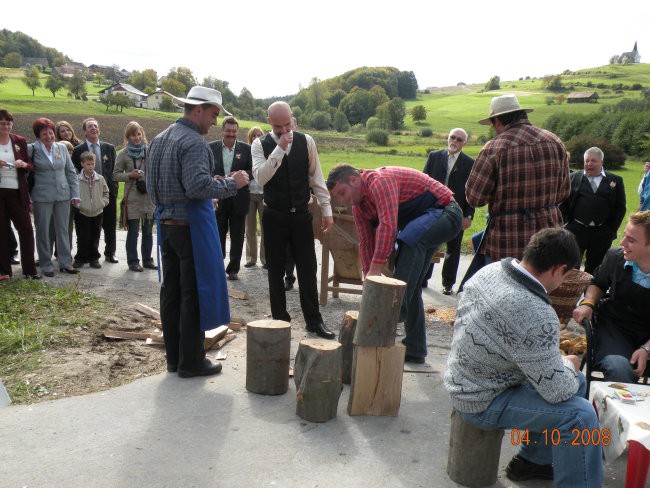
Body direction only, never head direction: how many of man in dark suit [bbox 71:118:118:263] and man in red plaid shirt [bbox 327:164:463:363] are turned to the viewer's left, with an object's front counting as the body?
1

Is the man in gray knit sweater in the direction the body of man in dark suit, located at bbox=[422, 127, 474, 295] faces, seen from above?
yes

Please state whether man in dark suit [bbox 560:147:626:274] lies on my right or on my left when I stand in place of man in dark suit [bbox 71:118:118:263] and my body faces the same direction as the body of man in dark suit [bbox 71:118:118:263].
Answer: on my left

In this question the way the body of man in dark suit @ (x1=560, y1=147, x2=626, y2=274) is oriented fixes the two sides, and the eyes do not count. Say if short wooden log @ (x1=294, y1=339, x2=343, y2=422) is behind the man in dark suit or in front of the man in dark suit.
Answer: in front

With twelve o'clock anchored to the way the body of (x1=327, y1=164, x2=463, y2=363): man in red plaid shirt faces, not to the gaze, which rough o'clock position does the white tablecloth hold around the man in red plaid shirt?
The white tablecloth is roughly at 8 o'clock from the man in red plaid shirt.

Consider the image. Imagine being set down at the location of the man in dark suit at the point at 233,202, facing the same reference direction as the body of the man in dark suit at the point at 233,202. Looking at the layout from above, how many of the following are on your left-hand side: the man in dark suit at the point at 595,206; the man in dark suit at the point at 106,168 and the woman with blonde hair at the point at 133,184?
1

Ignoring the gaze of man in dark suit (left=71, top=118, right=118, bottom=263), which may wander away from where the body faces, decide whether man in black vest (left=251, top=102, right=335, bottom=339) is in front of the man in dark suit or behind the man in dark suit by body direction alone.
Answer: in front

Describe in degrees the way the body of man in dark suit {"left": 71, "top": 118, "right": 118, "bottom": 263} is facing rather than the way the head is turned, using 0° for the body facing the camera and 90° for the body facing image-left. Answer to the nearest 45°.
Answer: approximately 0°

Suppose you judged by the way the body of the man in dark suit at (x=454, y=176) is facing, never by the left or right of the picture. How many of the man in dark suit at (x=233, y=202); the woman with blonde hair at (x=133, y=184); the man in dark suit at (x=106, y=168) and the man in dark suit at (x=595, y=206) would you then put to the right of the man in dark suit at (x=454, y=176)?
3

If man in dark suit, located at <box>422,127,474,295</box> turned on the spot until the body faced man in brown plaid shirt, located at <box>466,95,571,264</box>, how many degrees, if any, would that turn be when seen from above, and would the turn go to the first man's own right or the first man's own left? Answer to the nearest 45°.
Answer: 0° — they already face them

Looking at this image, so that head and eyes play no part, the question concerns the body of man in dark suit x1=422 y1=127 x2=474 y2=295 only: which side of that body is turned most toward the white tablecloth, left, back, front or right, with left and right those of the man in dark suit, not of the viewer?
front

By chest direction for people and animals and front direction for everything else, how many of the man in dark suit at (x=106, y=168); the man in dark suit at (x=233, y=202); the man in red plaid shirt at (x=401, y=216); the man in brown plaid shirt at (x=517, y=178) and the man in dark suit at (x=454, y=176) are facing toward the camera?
3
